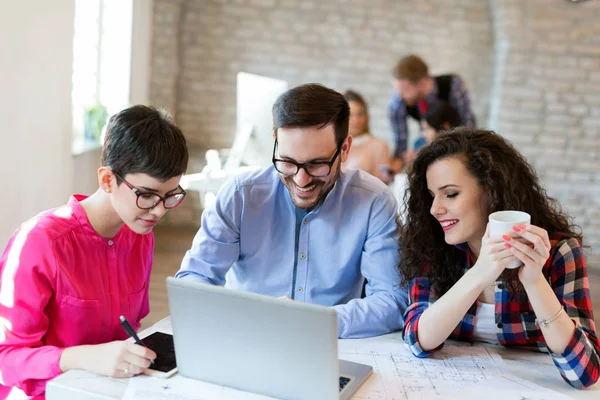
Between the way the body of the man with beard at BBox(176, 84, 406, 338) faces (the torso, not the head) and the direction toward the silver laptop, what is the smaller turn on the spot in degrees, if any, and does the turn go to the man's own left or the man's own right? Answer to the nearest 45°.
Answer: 0° — they already face it

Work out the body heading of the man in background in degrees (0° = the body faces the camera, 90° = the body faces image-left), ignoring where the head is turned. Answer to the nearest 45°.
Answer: approximately 45°

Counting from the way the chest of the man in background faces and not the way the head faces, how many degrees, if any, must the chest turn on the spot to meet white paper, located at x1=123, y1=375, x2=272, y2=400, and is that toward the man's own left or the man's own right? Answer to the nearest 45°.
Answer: approximately 45° to the man's own left

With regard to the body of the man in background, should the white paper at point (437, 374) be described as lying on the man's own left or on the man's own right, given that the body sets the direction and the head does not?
on the man's own left

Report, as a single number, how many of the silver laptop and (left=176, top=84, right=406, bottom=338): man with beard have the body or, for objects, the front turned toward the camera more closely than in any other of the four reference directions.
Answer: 1

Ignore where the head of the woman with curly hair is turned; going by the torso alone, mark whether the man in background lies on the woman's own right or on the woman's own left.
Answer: on the woman's own right

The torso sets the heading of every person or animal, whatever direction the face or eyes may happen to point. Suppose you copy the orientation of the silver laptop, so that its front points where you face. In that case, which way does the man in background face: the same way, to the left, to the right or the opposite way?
the opposite way

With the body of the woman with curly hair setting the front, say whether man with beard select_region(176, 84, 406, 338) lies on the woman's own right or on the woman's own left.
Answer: on the woman's own right

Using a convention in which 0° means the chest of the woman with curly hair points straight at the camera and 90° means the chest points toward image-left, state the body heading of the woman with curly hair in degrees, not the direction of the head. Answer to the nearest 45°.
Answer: approximately 45°

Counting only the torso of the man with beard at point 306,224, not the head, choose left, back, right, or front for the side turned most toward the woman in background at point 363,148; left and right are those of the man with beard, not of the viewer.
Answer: back
